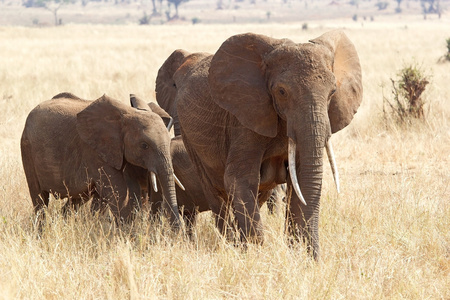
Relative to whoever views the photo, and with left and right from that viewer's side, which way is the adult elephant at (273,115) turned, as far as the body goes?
facing the viewer and to the right of the viewer

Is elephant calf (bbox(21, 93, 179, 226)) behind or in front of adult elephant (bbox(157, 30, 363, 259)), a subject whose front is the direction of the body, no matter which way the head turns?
behind

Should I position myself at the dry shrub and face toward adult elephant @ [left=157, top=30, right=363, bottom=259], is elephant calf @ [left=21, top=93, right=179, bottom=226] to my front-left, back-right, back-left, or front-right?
front-right

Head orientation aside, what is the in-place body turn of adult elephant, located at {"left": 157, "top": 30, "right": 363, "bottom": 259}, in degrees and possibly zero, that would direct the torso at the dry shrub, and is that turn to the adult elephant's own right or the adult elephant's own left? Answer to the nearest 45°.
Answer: approximately 135° to the adult elephant's own left
